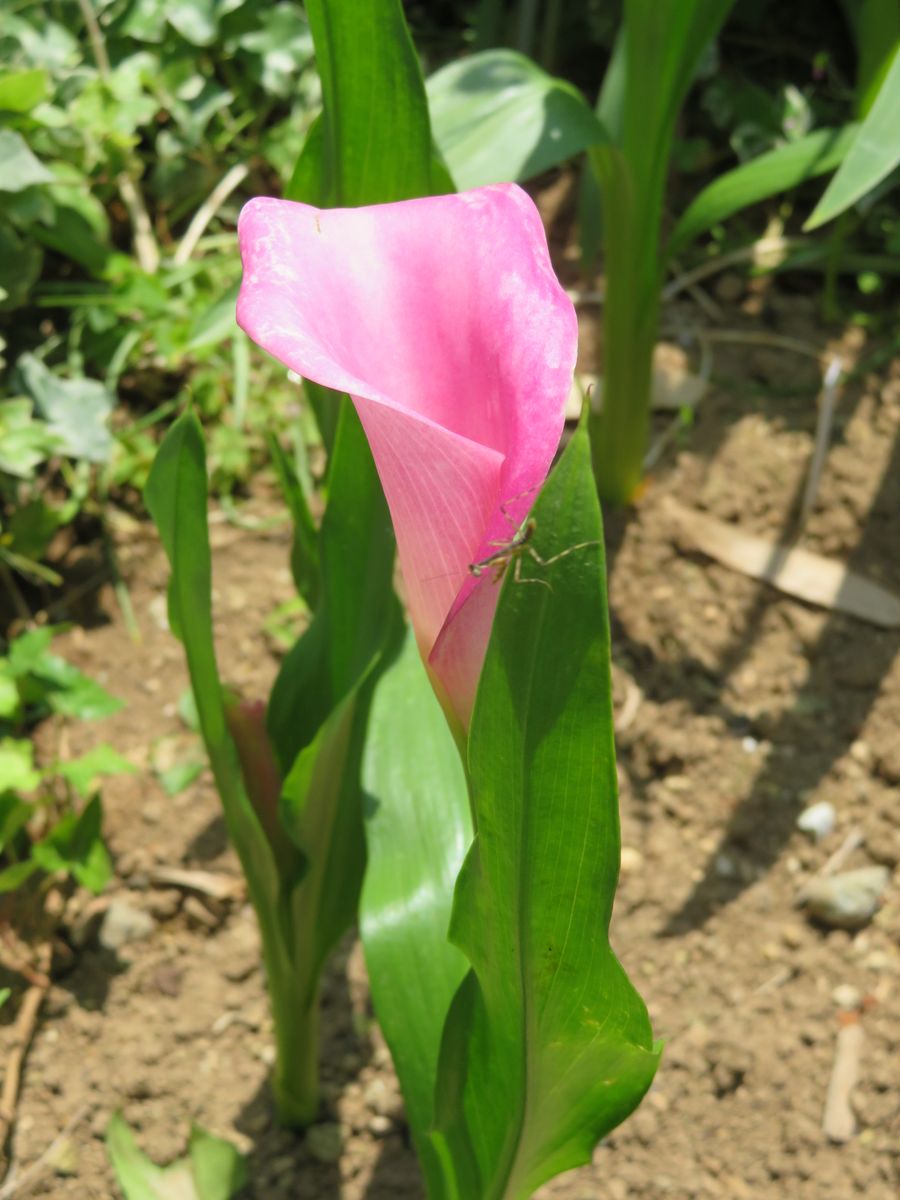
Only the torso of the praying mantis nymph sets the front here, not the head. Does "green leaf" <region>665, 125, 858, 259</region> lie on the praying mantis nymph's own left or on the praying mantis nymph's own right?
on the praying mantis nymph's own right

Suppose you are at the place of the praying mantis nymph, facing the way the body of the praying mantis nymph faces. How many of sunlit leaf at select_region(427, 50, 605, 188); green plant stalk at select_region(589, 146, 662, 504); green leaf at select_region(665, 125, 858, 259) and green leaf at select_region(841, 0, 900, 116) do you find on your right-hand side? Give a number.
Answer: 4

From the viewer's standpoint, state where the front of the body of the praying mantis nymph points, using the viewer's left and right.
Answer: facing to the left of the viewer

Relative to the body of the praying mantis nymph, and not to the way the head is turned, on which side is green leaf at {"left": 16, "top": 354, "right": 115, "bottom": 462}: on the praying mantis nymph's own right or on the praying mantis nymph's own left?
on the praying mantis nymph's own right

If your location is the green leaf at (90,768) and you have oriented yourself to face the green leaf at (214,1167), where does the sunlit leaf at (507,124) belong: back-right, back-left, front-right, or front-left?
back-left
